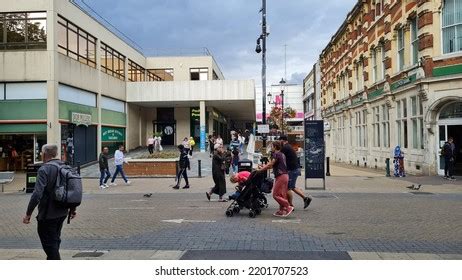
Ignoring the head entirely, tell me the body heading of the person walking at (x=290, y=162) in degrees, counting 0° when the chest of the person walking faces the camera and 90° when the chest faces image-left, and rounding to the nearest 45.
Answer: approximately 90°

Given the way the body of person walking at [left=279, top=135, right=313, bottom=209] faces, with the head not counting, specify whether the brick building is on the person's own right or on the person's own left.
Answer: on the person's own right

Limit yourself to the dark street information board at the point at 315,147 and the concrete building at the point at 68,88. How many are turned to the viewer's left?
0

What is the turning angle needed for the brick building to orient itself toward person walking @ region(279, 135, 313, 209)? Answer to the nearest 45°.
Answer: approximately 45° to its left

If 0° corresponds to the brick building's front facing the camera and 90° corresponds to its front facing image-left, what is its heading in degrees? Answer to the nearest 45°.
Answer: approximately 45°

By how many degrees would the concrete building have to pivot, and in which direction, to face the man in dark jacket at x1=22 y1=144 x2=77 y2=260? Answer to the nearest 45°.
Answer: approximately 45° to its right

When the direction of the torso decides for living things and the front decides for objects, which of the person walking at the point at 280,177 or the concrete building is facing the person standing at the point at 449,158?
the concrete building

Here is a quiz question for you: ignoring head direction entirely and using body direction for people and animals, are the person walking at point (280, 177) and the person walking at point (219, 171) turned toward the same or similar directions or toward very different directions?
very different directions
